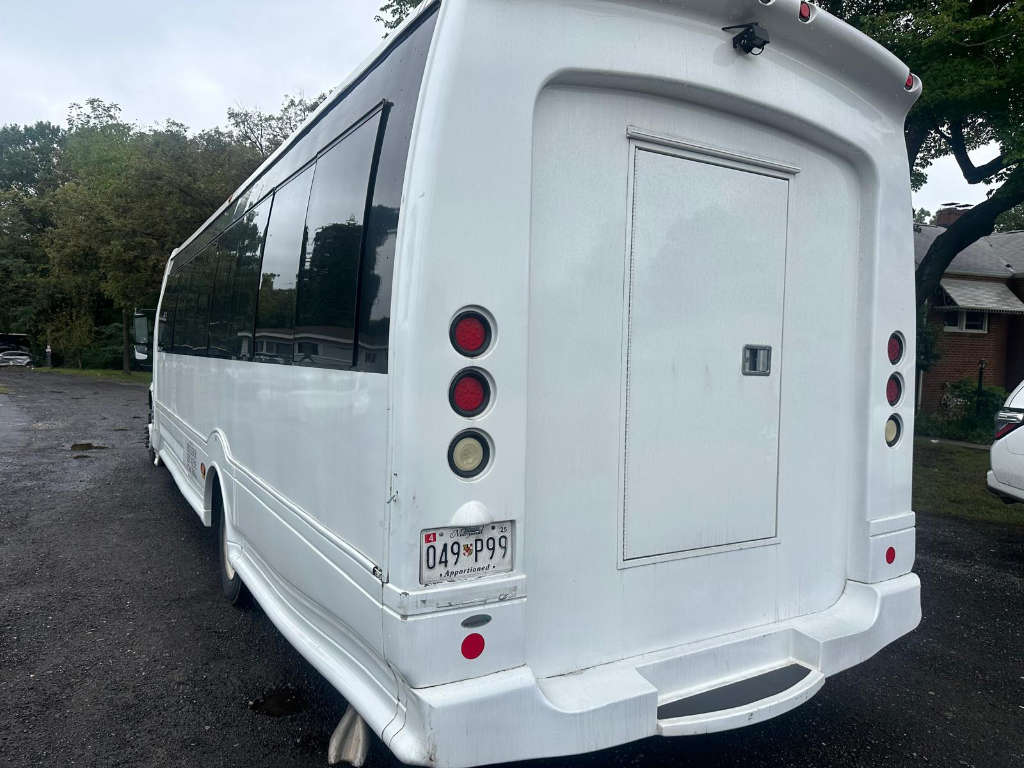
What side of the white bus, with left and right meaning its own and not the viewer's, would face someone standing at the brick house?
right

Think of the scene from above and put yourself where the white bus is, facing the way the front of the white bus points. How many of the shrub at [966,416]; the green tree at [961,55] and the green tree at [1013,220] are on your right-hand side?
3

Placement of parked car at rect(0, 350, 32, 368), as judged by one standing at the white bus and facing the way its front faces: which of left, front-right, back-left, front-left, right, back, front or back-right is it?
front

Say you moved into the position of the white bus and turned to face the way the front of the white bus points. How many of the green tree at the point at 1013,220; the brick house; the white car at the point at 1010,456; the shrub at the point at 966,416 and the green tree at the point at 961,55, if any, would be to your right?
5

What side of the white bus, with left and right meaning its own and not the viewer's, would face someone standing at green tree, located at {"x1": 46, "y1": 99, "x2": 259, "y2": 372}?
front

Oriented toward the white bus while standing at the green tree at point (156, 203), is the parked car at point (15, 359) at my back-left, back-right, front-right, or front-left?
back-right

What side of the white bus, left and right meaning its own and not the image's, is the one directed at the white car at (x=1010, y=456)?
right

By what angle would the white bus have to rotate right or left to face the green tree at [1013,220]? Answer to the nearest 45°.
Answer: approximately 90° to its right

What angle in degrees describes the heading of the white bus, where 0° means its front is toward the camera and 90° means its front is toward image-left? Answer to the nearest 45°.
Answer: approximately 135°

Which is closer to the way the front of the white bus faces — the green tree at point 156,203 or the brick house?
the green tree

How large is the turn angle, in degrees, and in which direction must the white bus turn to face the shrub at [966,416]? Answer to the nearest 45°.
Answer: approximately 90° to its right

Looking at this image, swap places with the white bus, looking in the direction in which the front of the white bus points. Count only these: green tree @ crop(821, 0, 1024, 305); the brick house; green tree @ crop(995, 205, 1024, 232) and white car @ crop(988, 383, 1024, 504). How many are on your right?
4

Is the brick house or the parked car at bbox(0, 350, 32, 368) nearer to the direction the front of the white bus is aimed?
the parked car
